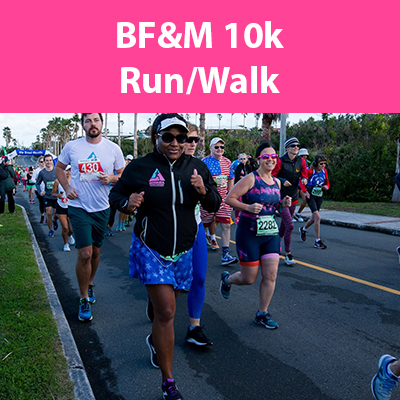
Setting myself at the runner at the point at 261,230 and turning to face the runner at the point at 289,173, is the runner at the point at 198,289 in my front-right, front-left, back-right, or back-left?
back-left

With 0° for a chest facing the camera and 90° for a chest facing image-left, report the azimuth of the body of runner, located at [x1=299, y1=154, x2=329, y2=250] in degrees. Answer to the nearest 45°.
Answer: approximately 315°

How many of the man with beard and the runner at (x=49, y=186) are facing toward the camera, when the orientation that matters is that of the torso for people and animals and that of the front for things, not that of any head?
2

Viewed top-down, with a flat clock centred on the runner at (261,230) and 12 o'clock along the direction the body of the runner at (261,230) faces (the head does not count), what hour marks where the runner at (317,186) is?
the runner at (317,186) is roughly at 8 o'clock from the runner at (261,230).

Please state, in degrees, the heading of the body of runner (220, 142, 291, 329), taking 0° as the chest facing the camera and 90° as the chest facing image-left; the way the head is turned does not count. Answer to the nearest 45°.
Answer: approximately 315°

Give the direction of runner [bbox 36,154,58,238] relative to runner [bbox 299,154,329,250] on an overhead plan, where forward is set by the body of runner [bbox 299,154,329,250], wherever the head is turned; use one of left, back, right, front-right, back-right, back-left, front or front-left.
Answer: back-right

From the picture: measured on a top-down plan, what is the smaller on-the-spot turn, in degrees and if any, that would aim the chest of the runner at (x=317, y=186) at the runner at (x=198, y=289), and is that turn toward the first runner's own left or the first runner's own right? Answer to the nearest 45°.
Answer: approximately 45° to the first runner's own right

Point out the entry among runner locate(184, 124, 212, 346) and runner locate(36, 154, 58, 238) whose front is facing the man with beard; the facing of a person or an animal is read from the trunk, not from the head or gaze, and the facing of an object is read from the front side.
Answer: runner locate(36, 154, 58, 238)

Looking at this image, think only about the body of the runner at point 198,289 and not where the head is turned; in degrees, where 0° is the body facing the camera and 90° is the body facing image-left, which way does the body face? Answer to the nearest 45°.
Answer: approximately 315°

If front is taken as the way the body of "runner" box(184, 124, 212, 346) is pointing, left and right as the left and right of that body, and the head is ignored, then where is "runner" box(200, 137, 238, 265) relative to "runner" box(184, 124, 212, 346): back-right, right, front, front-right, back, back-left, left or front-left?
back-left
